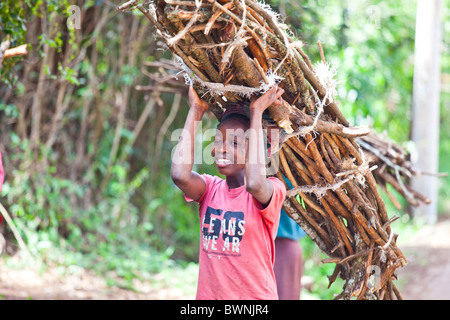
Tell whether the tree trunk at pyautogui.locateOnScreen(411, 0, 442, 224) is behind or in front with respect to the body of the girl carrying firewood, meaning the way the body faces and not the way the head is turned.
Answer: behind

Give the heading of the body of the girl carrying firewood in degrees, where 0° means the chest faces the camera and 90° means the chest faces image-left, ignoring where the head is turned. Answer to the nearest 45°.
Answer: approximately 45°

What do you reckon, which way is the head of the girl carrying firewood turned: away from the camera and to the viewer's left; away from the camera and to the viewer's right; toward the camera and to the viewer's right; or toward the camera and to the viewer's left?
toward the camera and to the viewer's left
